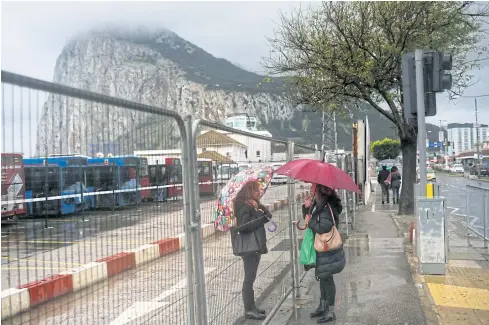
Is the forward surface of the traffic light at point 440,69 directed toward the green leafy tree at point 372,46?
no

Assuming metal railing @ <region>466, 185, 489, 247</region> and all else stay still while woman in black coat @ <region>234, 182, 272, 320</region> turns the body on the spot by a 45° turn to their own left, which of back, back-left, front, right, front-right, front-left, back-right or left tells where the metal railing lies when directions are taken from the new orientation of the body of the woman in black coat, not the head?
front

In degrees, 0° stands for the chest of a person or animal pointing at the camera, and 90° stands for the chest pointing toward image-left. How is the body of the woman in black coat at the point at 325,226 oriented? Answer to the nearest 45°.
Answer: approximately 90°

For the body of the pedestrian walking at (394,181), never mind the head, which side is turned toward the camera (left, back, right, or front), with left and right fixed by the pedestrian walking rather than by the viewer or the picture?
back

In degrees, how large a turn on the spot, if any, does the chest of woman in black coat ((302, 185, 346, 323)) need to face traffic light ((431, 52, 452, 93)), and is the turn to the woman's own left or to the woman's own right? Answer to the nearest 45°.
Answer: approximately 135° to the woman's own right

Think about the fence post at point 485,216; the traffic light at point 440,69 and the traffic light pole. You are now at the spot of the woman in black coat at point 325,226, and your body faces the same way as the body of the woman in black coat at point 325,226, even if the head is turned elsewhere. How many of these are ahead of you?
0

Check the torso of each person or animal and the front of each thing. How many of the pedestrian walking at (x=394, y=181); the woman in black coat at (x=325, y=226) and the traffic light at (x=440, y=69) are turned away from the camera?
1

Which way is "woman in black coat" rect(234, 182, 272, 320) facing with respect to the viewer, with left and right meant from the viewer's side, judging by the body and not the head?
facing to the right of the viewer

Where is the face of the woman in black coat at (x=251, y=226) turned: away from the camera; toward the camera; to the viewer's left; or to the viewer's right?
to the viewer's right

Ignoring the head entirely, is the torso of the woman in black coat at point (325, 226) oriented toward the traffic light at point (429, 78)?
no

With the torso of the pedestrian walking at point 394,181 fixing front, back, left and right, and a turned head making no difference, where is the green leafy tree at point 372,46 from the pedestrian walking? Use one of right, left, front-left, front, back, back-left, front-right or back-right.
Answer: back

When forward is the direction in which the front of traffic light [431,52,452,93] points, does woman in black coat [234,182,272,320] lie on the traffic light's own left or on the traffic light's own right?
on the traffic light's own right
